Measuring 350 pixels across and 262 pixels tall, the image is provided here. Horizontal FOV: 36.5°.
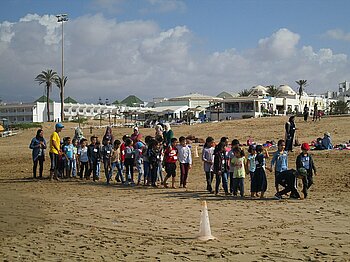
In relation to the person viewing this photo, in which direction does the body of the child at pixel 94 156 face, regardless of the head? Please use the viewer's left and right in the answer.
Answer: facing the viewer

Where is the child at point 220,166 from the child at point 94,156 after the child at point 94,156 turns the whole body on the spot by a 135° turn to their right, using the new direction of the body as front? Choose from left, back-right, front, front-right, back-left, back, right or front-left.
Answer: back

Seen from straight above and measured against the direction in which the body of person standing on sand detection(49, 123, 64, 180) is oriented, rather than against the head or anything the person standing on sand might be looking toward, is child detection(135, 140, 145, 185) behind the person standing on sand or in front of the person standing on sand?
in front

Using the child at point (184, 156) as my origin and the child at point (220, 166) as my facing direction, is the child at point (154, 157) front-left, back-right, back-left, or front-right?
back-right

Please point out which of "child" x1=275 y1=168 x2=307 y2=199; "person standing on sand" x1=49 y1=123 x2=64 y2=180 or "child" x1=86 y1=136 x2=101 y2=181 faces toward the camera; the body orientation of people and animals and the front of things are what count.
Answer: "child" x1=86 y1=136 x2=101 y2=181
